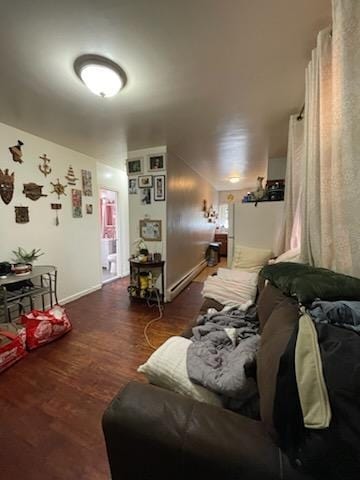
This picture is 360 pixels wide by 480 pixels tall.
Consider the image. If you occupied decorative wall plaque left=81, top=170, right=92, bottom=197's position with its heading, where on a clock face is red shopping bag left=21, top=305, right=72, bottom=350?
The red shopping bag is roughly at 2 o'clock from the decorative wall plaque.

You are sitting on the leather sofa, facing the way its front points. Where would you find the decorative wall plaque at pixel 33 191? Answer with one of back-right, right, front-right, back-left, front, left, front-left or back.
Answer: front-right

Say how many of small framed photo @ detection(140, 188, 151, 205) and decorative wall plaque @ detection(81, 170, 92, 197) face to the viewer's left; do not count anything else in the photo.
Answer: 0

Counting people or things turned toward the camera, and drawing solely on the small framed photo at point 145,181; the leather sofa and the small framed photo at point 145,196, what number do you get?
2

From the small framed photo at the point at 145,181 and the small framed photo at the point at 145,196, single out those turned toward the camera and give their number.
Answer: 2

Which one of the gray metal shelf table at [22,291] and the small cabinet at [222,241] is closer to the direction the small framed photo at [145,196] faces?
the gray metal shelf table

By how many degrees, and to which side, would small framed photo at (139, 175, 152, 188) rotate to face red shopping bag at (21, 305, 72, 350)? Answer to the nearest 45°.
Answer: approximately 45° to its right

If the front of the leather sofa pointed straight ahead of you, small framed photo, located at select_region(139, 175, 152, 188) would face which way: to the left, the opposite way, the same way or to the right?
to the left

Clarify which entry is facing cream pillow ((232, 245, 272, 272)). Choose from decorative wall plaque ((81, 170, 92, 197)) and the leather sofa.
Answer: the decorative wall plaque

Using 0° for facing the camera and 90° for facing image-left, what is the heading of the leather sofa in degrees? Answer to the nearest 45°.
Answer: approximately 90°

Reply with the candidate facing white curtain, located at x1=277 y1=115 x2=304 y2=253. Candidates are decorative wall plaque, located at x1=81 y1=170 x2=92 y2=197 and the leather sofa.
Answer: the decorative wall plaque
